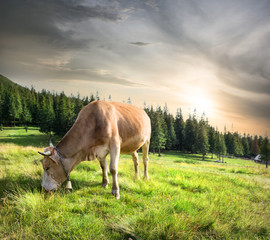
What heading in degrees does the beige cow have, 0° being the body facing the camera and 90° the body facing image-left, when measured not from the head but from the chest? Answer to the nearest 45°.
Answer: approximately 45°
